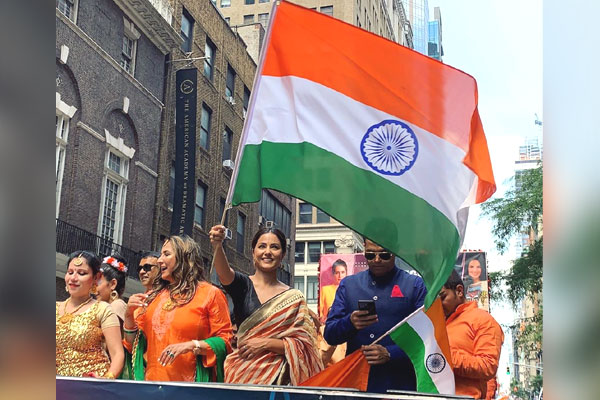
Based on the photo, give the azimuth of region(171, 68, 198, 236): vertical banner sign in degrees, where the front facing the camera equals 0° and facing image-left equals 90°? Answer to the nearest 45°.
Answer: approximately 0°

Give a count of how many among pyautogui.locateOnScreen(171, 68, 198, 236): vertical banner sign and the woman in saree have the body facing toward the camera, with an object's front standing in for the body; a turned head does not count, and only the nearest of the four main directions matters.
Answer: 2

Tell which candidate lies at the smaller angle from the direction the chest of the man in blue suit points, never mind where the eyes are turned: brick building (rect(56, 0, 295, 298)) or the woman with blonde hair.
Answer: the woman with blonde hair

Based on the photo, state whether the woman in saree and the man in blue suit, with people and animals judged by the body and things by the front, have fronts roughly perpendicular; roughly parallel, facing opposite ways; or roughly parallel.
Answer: roughly parallel

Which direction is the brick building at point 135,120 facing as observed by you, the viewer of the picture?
facing the viewer and to the right of the viewer

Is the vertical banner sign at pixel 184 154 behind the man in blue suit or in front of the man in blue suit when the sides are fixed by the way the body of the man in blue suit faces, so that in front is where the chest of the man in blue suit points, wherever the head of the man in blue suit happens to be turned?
behind

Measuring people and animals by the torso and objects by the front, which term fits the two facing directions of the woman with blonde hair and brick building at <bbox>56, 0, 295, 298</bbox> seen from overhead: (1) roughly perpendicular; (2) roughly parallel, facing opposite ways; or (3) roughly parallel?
roughly perpendicular

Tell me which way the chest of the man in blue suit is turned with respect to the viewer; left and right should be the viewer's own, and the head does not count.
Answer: facing the viewer

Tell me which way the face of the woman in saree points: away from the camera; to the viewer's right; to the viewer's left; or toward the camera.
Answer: toward the camera

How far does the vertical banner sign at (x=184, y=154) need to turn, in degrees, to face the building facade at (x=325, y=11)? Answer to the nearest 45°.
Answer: approximately 180°

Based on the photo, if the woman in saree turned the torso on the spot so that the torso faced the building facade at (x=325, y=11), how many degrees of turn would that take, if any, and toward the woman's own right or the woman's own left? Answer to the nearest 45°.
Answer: approximately 180°

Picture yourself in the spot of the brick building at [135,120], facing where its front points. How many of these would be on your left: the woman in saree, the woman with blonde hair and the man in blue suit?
0

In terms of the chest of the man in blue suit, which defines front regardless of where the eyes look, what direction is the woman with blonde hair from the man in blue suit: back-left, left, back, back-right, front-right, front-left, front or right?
right

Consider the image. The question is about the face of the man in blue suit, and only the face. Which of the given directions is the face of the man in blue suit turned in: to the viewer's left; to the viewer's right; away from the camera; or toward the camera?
toward the camera

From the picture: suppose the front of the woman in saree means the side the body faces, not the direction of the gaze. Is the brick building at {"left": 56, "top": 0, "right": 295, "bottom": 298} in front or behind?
behind
